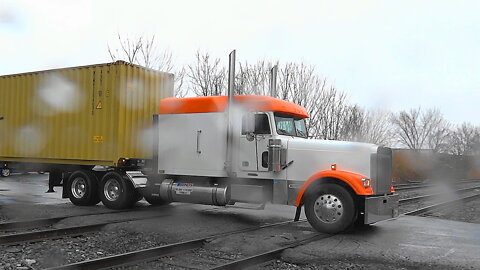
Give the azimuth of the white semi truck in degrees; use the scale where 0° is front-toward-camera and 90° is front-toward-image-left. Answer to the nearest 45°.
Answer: approximately 315°

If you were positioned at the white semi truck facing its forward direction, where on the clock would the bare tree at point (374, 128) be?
The bare tree is roughly at 10 o'clock from the white semi truck.

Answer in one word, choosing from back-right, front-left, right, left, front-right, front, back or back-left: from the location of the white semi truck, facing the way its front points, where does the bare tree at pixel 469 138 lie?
left
